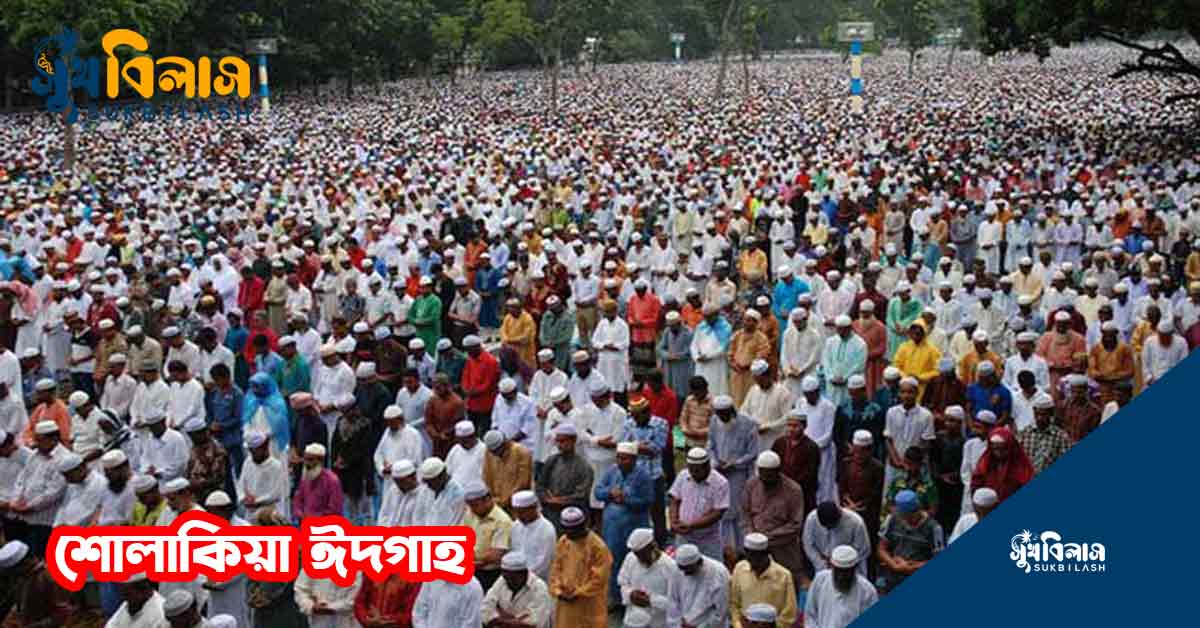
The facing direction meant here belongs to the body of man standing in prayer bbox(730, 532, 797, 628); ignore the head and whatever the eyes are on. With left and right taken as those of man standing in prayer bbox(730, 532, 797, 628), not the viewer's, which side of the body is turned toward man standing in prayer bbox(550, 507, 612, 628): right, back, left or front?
right

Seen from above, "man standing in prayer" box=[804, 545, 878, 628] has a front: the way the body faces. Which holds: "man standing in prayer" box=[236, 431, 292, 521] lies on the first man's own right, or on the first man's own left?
on the first man's own right

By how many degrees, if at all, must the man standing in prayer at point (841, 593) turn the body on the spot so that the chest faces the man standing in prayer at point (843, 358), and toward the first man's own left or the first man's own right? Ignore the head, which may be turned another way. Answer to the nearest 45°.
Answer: approximately 180°

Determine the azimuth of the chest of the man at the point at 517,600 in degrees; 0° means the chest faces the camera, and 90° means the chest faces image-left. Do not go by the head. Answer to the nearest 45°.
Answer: approximately 0°

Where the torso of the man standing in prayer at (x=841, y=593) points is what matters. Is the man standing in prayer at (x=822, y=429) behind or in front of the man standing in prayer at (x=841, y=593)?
behind

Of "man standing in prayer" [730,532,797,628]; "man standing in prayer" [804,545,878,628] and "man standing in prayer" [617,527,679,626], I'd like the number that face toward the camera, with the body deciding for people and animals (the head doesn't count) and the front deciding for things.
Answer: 3

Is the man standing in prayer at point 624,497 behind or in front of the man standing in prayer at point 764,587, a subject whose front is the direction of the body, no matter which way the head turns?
behind
